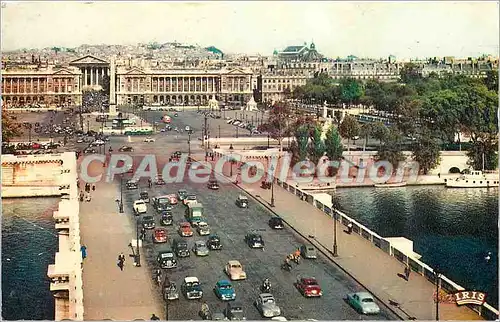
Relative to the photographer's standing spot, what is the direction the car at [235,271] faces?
facing the viewer and to the right of the viewer

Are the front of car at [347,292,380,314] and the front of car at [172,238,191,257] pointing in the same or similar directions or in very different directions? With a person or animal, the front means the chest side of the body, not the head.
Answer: very different directions

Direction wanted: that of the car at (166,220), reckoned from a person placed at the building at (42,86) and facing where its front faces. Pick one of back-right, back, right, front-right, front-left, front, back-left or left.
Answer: front

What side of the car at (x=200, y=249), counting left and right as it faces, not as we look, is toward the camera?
front

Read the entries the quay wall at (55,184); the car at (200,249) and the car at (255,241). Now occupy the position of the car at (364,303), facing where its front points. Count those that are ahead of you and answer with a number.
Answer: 3

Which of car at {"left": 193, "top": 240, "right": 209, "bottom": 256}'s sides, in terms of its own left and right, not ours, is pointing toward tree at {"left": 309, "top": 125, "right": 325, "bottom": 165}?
back

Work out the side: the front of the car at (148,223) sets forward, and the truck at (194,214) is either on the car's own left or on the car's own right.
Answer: on the car's own left

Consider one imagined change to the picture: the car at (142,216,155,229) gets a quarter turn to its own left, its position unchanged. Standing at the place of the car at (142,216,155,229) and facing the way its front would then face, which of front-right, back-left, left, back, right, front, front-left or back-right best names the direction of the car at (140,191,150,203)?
left

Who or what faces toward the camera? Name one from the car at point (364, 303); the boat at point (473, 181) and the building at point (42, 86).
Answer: the building

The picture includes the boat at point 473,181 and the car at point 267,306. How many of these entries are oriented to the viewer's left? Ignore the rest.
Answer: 1

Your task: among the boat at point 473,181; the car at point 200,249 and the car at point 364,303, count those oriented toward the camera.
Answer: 1

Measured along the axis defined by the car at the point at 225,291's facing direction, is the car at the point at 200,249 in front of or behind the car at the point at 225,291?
behind

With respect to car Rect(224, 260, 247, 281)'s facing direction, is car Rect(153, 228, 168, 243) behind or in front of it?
behind

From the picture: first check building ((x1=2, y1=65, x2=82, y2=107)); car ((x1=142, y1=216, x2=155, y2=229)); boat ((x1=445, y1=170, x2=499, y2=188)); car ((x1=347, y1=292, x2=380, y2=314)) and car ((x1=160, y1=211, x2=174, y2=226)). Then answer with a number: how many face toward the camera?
3

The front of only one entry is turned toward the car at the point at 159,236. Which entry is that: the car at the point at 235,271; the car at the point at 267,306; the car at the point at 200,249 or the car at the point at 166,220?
the car at the point at 166,220

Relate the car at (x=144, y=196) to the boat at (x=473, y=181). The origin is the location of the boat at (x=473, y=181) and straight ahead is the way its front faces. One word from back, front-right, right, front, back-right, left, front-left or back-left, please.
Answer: front-left
